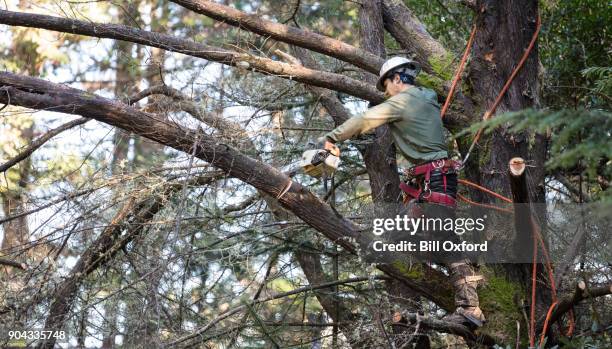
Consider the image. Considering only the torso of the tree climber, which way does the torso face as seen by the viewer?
to the viewer's left
